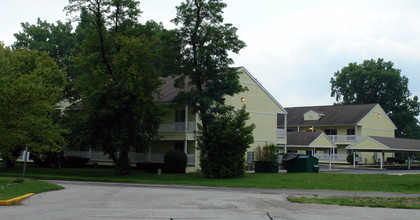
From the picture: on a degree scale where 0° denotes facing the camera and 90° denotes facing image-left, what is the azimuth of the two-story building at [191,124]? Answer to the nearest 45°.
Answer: approximately 45°

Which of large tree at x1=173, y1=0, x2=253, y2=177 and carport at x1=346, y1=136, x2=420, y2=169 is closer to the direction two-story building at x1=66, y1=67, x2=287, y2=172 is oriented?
the large tree

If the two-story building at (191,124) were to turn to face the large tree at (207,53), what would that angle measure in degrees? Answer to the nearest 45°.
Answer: approximately 45° to its left

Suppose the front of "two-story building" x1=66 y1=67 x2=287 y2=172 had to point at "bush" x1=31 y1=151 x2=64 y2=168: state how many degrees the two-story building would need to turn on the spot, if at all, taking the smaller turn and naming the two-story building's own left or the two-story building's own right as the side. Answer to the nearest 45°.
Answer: approximately 45° to the two-story building's own right

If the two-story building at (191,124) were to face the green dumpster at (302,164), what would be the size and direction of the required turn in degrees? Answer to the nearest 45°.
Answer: approximately 90° to its left

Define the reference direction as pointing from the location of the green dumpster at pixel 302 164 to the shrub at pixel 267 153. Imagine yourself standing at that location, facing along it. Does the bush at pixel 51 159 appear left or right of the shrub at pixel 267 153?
left

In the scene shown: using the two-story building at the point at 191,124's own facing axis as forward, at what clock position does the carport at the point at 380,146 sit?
The carport is roughly at 7 o'clock from the two-story building.

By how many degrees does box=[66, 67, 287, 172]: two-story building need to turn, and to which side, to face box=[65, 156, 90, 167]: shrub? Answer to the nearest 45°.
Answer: approximately 45° to its right

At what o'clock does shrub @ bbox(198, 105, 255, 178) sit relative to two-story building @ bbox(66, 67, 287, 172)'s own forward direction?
The shrub is roughly at 10 o'clock from the two-story building.

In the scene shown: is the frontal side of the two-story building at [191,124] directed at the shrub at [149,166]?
yes

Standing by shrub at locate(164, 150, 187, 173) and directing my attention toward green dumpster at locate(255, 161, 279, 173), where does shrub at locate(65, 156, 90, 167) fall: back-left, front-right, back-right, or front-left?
back-left

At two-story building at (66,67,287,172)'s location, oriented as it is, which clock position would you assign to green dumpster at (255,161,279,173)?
The green dumpster is roughly at 9 o'clock from the two-story building.

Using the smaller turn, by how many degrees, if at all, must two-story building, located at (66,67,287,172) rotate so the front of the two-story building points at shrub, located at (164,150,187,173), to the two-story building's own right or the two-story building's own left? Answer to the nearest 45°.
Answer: approximately 45° to the two-story building's own left
